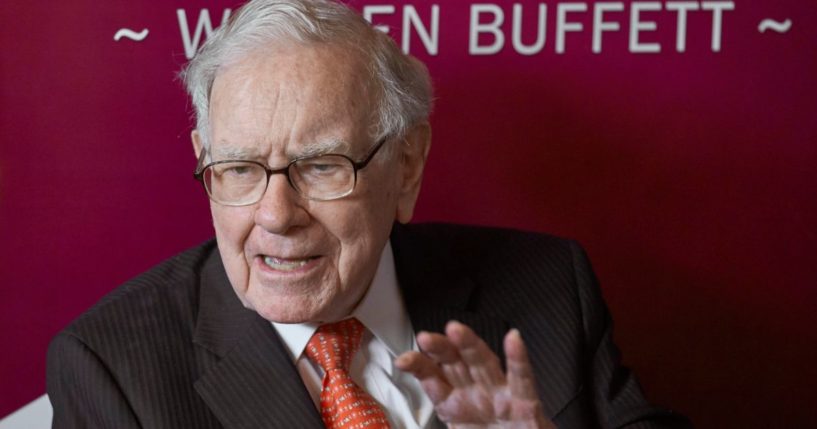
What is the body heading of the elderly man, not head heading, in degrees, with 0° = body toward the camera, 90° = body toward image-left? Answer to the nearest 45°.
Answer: approximately 0°
